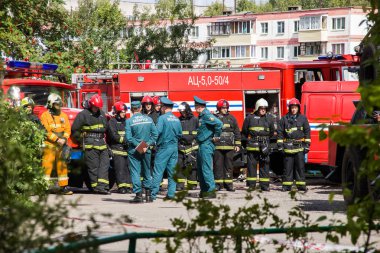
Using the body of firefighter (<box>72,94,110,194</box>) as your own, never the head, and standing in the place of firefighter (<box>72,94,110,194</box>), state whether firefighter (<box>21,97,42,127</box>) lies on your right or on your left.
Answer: on your right

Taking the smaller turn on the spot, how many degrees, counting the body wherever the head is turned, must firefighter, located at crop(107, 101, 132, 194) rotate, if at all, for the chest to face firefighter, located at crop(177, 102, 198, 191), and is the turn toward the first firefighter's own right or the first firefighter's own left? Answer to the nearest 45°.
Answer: approximately 45° to the first firefighter's own left

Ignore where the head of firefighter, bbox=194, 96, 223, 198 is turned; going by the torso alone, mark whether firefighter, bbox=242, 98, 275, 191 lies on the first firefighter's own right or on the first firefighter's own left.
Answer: on the first firefighter's own right

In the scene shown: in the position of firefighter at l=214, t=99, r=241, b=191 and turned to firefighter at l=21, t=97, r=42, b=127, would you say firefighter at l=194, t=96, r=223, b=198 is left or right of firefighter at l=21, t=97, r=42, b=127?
left

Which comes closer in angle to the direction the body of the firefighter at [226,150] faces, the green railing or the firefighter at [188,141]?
the green railing
